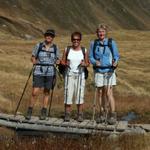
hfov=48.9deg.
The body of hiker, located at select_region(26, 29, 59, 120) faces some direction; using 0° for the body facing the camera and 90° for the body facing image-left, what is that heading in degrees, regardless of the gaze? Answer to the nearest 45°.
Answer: approximately 0°

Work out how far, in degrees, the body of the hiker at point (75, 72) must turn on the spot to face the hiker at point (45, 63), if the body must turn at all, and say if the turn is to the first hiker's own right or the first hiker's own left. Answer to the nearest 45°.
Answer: approximately 90° to the first hiker's own right

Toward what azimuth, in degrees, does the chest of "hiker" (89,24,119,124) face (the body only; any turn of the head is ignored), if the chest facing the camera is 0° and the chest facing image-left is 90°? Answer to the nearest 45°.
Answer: approximately 0°

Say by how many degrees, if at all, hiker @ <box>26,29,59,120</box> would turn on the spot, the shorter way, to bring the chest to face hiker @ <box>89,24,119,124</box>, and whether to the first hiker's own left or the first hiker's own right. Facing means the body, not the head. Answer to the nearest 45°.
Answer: approximately 90° to the first hiker's own left

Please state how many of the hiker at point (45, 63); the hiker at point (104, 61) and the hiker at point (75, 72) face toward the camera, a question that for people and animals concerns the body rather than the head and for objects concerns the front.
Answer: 3

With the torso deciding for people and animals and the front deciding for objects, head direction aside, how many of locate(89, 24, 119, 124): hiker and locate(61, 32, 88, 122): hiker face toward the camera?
2

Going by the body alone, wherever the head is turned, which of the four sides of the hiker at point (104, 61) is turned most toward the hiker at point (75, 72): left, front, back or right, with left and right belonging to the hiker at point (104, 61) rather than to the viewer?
right
